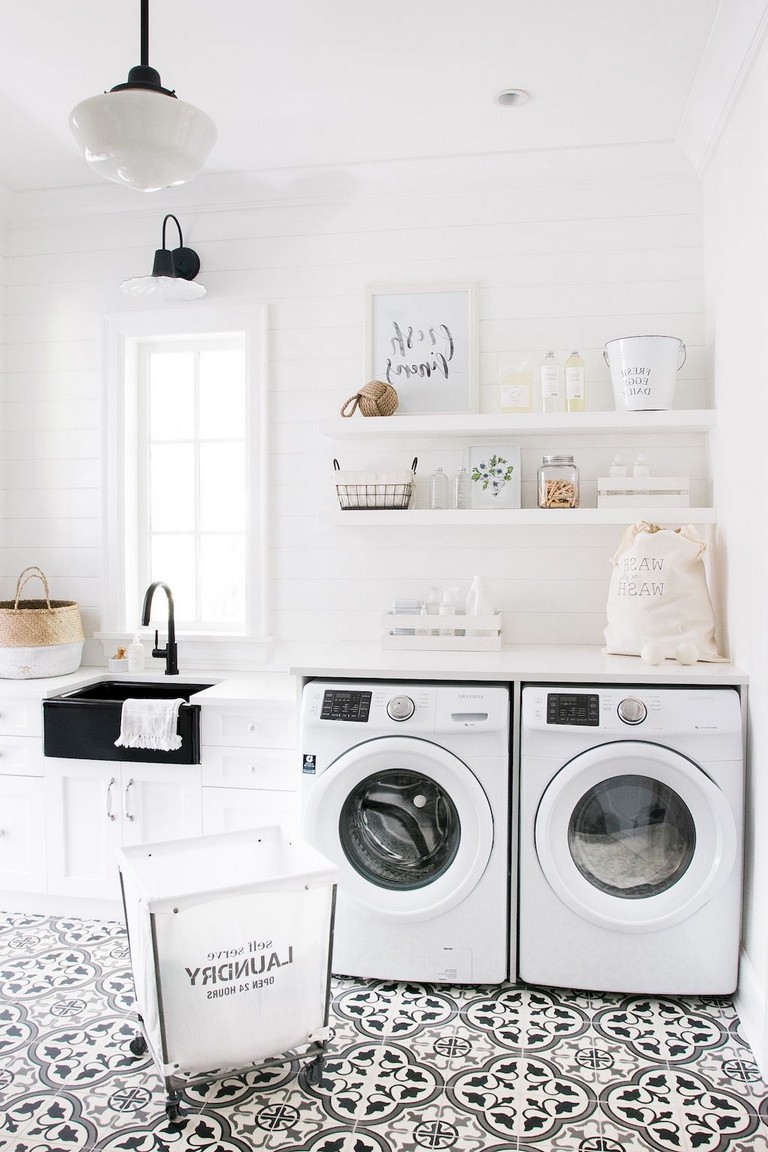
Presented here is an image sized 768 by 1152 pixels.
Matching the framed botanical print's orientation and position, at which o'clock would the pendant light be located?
The pendant light is roughly at 1 o'clock from the framed botanical print.

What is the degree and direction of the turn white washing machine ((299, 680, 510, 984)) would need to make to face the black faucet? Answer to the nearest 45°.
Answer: approximately 135° to its right

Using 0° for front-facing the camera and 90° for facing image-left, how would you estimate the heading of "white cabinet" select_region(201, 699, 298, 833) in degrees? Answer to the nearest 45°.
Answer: approximately 0°

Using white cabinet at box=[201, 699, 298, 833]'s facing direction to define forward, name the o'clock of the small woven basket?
The small woven basket is roughly at 4 o'clock from the white cabinet.
